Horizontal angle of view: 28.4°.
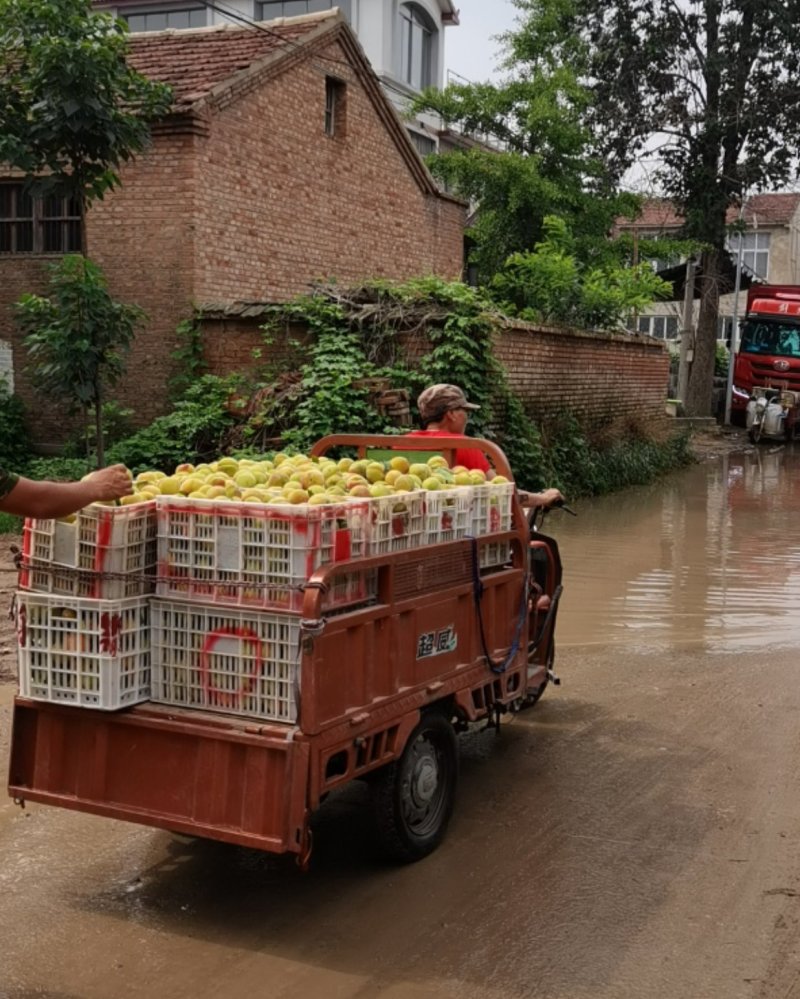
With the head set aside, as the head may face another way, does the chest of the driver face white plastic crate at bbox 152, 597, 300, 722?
no

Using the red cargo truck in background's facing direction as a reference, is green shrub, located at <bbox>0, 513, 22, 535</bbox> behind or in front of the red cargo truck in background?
in front

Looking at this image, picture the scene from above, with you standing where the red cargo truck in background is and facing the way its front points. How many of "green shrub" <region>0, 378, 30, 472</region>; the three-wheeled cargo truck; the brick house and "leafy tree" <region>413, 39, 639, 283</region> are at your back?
0

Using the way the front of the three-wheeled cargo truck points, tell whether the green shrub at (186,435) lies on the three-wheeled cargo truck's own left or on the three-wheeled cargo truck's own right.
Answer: on the three-wheeled cargo truck's own left

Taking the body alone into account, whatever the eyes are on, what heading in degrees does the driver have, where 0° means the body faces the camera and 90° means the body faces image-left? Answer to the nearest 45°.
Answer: approximately 225°

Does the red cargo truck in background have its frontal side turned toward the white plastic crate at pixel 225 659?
yes

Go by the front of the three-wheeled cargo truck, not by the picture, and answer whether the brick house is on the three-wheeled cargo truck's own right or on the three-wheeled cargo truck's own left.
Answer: on the three-wheeled cargo truck's own left

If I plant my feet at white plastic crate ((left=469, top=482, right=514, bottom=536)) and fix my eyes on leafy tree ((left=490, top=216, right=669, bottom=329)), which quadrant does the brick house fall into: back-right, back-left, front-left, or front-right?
front-left

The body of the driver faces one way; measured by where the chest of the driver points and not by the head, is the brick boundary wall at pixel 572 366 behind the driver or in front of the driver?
in front

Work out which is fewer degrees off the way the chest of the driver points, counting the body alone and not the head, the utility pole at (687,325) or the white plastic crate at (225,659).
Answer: the utility pole

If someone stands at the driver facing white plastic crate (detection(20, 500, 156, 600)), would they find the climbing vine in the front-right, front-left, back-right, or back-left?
back-right

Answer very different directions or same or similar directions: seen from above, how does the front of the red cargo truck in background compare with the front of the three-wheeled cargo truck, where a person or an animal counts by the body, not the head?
very different directions

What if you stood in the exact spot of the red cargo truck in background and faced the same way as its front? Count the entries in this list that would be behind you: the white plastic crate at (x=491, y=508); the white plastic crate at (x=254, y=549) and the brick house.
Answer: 0

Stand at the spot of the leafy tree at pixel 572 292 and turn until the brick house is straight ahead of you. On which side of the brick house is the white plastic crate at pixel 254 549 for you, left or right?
left

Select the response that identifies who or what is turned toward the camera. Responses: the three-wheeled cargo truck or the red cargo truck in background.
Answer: the red cargo truck in background

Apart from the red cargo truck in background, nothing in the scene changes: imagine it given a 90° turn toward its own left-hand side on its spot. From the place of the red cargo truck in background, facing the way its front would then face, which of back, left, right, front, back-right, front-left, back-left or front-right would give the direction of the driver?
right

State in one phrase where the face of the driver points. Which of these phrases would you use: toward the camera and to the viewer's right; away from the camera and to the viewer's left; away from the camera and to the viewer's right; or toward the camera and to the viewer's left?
away from the camera and to the viewer's right

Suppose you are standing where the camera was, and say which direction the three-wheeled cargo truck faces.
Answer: facing away from the viewer and to the right of the viewer

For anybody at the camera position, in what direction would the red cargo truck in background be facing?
facing the viewer
